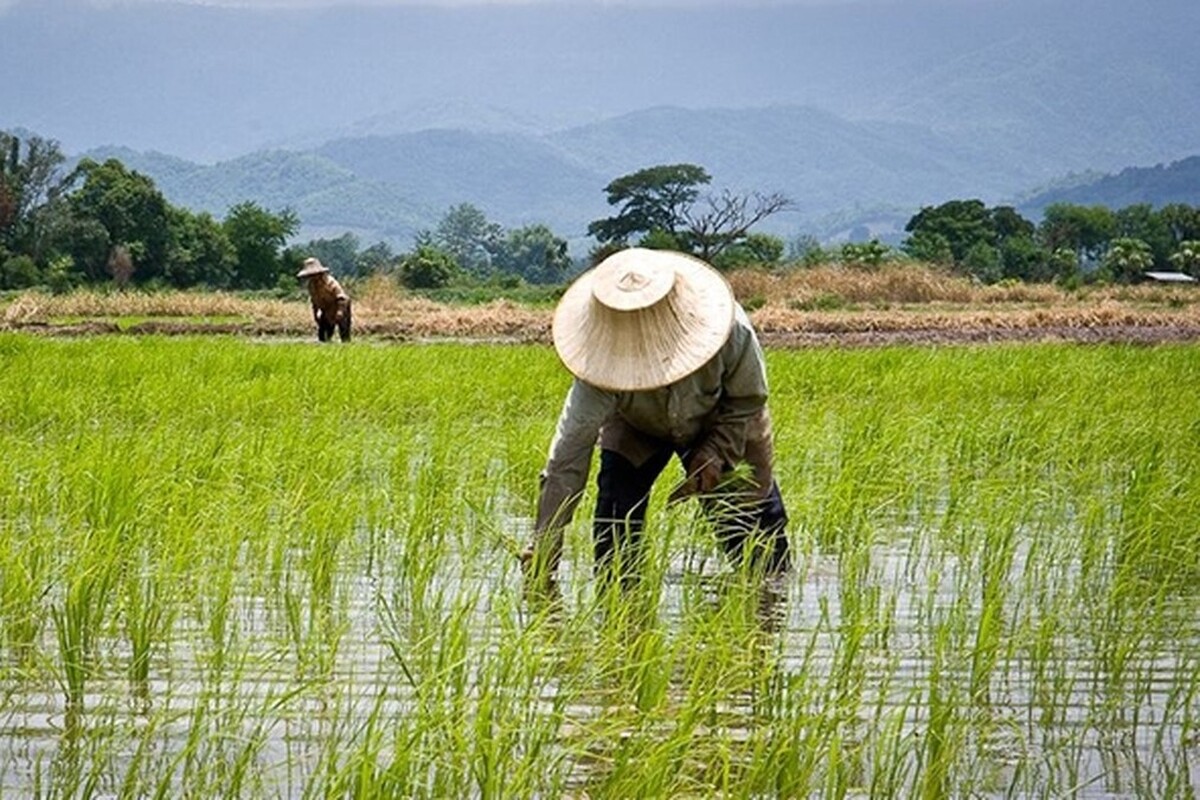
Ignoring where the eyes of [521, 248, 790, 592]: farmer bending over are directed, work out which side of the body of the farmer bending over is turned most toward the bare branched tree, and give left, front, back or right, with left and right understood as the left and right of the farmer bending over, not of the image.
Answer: back

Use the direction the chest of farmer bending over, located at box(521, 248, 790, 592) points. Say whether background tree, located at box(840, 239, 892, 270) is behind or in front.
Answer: behind

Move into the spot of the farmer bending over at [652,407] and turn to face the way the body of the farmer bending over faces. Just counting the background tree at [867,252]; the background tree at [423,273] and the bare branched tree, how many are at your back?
3

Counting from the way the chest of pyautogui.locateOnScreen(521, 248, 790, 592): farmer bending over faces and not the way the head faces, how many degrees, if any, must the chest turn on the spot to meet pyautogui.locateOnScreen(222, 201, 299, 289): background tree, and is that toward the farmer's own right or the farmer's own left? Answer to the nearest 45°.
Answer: approximately 180°

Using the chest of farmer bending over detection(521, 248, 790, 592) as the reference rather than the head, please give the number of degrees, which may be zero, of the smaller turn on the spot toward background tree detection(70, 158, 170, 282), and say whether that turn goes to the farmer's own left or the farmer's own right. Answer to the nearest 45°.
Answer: approximately 180°

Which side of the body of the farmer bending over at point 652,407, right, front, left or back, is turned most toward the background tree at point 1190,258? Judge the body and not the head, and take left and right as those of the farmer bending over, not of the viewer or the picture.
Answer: back

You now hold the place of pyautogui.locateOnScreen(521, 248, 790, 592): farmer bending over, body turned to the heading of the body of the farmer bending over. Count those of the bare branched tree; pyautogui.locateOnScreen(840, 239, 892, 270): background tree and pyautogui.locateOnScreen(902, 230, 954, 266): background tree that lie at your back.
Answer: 3

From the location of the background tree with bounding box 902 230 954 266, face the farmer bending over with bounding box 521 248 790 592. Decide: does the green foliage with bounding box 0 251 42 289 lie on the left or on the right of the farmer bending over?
right

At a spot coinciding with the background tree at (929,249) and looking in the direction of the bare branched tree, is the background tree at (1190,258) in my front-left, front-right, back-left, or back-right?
back-left

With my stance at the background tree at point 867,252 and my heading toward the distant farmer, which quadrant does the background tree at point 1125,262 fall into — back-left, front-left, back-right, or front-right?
back-left

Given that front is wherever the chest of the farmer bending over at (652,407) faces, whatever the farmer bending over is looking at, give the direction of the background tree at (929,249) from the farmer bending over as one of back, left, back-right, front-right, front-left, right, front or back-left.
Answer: back

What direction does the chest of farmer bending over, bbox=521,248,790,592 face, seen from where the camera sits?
toward the camera

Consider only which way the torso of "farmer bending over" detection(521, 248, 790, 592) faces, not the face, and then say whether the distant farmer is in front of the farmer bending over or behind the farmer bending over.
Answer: behind

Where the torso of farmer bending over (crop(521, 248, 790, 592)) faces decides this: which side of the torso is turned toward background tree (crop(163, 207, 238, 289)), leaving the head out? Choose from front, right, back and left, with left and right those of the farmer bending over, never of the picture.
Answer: back
